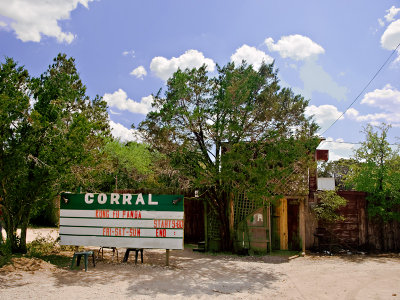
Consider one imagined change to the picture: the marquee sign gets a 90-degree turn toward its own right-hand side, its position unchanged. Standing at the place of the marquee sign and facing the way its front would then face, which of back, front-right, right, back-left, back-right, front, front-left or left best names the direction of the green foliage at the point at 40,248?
front-right

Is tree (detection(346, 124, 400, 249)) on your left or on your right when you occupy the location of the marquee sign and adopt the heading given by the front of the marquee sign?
on your left

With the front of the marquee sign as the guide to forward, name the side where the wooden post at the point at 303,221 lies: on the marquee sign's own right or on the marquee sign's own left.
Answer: on the marquee sign's own left

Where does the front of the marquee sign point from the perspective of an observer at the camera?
facing the viewer
